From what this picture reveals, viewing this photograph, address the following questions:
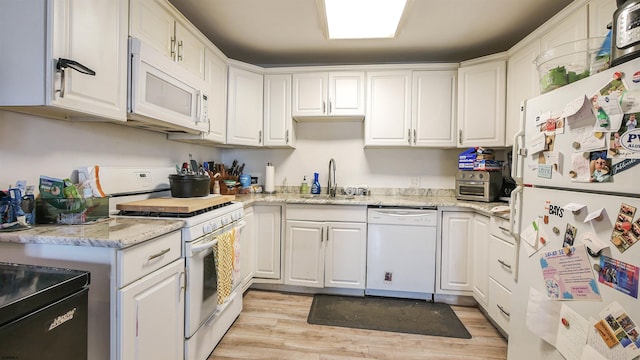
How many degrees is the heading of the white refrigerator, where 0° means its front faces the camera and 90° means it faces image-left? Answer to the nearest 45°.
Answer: approximately 45°

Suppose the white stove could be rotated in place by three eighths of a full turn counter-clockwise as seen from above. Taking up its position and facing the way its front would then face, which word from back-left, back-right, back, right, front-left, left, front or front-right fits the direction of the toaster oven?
right

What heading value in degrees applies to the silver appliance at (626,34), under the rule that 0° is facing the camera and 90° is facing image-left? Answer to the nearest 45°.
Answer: approximately 45°

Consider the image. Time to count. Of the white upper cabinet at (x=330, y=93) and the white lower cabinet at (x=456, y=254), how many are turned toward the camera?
2

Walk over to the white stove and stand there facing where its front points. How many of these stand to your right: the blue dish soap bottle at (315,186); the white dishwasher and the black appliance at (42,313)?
1

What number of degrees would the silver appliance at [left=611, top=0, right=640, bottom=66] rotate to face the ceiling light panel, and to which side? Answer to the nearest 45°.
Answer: approximately 45° to its right

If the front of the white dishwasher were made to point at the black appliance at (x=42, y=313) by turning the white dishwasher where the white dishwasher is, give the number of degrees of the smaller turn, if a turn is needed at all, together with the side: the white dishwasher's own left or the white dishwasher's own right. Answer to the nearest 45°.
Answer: approximately 45° to the white dishwasher's own right

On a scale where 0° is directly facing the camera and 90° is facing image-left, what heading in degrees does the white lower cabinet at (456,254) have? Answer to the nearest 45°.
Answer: approximately 0°

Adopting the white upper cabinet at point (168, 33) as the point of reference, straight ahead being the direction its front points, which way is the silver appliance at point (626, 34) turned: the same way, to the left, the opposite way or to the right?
the opposite way

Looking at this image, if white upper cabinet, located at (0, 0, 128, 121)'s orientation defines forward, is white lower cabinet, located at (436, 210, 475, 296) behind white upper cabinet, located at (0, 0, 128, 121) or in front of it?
in front

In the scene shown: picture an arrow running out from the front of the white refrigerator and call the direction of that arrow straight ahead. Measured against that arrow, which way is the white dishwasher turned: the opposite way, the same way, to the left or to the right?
to the left

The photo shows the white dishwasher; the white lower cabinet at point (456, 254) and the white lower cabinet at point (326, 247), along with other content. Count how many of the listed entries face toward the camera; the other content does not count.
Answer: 3

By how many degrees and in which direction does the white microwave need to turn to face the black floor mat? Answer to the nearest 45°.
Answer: approximately 45° to its left
